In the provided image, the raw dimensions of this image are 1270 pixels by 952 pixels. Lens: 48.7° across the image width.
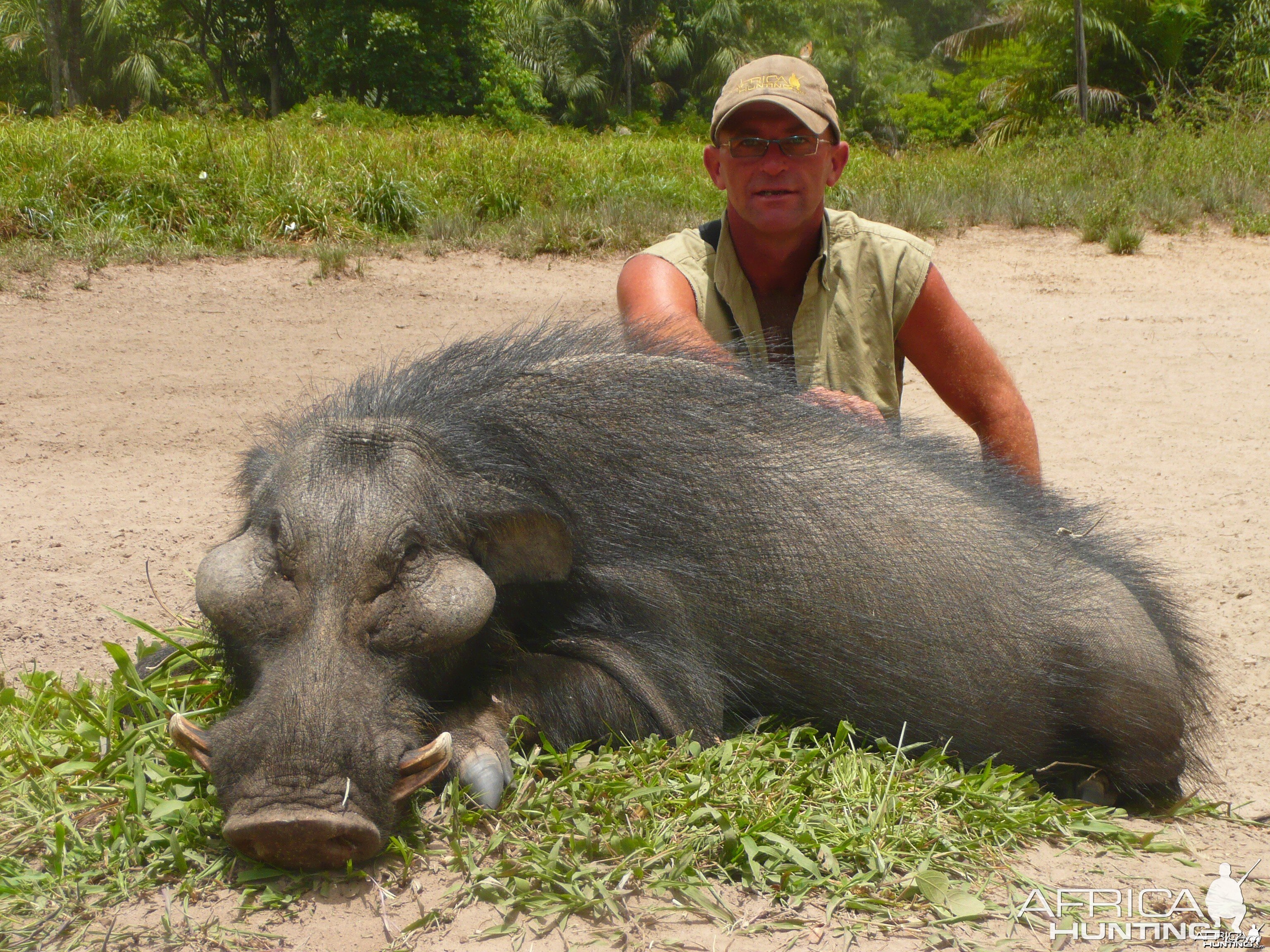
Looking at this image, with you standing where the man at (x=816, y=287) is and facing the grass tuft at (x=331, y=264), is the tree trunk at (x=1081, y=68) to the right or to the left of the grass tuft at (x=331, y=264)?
right

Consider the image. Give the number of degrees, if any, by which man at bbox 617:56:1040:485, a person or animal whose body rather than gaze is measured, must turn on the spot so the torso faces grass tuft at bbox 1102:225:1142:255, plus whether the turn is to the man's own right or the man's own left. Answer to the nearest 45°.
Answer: approximately 180°

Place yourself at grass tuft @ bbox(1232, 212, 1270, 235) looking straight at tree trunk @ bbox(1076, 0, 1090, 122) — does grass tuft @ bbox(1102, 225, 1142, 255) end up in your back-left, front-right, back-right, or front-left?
back-left

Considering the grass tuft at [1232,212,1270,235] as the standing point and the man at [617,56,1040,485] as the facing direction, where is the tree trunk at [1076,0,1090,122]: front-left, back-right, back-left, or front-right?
back-right

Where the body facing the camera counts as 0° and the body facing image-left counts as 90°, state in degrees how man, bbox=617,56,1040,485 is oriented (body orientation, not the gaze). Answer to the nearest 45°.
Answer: approximately 0°

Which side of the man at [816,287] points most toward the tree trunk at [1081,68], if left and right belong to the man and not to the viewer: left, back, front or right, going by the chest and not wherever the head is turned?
back

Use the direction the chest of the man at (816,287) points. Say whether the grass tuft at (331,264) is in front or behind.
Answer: behind

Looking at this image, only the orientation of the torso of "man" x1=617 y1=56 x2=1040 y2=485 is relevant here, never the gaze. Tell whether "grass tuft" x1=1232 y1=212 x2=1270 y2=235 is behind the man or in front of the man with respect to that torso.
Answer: behind
